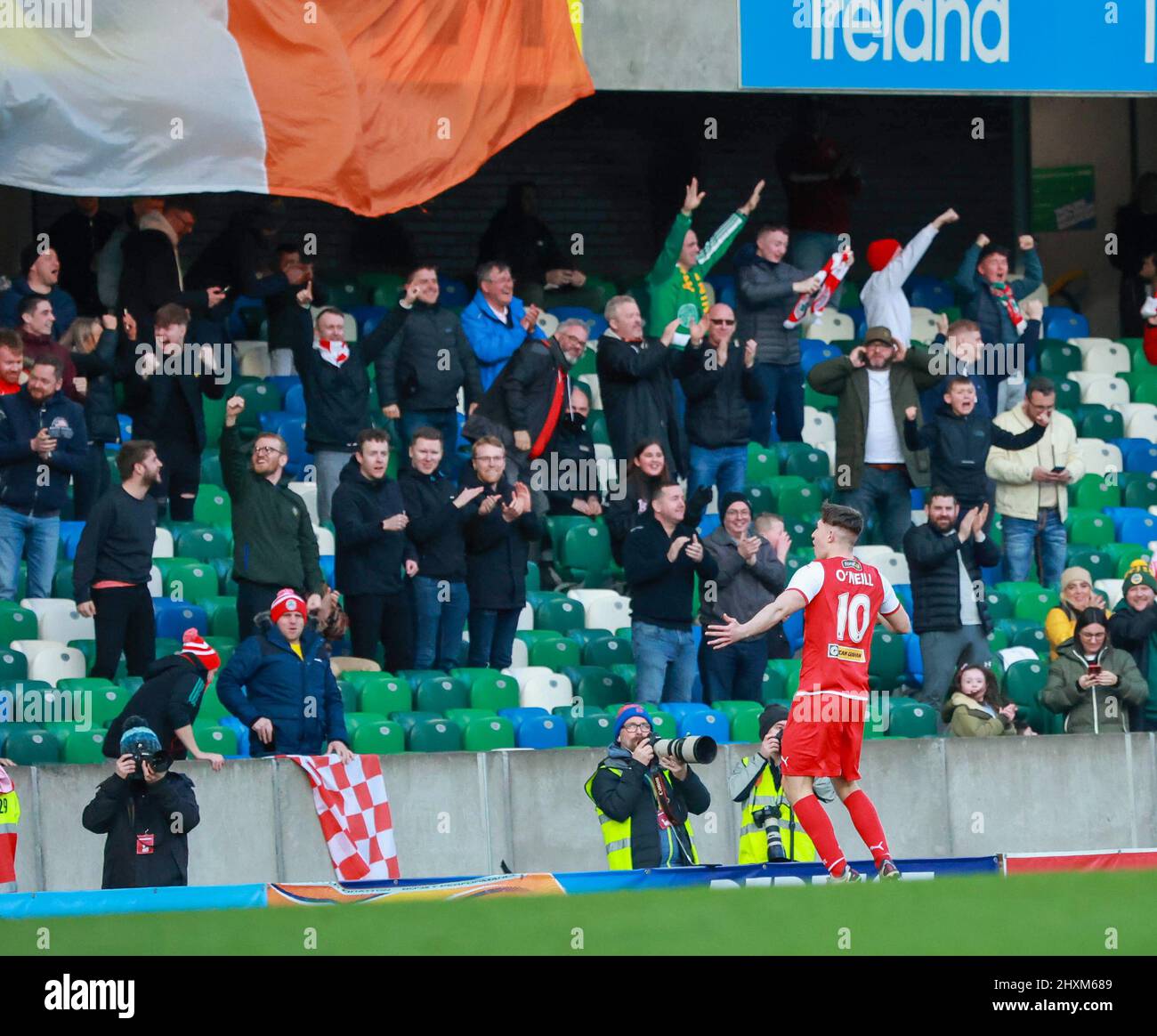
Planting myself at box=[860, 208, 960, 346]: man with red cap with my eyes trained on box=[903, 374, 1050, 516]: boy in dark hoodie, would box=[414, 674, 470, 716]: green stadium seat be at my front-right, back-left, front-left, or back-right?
front-right

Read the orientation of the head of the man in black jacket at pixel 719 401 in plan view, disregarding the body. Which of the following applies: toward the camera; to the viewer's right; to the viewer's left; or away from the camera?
toward the camera

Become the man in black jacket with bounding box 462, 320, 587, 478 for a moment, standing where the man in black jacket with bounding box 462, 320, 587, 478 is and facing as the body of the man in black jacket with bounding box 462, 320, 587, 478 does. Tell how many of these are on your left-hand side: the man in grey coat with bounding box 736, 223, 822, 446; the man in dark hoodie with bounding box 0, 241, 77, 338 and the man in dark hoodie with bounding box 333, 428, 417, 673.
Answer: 1

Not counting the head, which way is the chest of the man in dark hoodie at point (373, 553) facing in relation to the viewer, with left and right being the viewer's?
facing the viewer and to the right of the viewer

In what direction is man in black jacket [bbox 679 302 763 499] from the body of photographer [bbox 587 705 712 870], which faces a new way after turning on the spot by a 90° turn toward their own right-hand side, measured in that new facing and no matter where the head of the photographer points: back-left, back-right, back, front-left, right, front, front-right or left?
back-right

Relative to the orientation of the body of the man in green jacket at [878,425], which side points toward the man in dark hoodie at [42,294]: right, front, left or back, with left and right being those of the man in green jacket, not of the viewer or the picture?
right

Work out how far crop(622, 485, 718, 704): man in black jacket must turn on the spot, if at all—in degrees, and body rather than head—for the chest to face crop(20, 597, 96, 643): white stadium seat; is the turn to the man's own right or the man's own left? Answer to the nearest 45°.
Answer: approximately 135° to the man's own right

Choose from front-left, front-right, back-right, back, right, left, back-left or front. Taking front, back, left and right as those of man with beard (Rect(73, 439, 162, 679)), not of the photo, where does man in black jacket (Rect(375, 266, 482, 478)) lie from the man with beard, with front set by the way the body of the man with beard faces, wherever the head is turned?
left

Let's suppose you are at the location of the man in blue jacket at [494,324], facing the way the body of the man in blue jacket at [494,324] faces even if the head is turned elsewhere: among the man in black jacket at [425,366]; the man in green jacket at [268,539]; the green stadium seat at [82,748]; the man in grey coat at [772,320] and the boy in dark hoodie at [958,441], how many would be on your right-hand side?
3

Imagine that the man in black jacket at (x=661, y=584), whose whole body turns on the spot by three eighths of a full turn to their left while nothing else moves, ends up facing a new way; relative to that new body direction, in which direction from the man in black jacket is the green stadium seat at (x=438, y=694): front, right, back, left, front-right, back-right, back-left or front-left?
left
